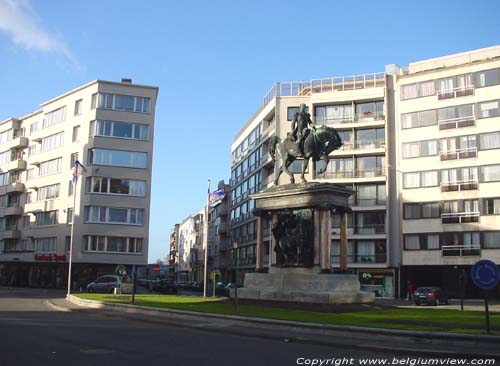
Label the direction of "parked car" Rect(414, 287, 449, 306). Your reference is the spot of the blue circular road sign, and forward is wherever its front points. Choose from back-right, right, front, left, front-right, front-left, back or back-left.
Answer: back

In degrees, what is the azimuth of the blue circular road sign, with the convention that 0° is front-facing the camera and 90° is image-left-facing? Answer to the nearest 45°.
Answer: approximately 0°

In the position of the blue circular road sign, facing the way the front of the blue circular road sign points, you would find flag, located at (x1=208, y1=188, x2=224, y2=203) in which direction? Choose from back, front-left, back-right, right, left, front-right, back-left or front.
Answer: back-right
